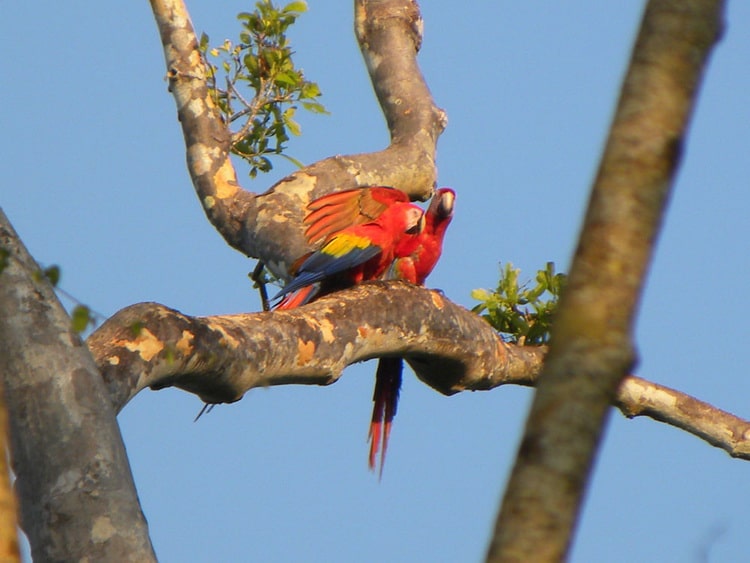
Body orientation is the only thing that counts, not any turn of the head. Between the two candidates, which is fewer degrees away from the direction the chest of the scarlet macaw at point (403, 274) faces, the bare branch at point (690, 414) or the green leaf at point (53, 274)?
the bare branch

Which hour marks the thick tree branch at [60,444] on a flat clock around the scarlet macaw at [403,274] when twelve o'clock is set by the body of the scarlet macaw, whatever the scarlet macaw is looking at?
The thick tree branch is roughly at 2 o'clock from the scarlet macaw.

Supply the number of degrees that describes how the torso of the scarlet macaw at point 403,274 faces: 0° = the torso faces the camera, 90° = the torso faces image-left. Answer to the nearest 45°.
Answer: approximately 315°

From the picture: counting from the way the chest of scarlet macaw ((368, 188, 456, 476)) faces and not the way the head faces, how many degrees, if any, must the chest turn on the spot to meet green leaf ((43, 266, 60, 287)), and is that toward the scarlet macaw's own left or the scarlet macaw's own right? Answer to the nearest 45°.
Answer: approximately 45° to the scarlet macaw's own right

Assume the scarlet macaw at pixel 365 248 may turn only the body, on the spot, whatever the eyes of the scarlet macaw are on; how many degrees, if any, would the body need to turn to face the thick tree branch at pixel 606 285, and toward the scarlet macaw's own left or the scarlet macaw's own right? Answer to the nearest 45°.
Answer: approximately 90° to the scarlet macaw's own right

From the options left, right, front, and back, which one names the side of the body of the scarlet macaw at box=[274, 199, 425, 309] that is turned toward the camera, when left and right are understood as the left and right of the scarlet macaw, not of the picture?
right

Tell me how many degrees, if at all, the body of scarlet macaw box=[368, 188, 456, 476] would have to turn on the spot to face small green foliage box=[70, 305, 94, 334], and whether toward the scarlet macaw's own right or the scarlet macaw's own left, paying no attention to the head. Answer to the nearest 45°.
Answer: approximately 45° to the scarlet macaw's own right

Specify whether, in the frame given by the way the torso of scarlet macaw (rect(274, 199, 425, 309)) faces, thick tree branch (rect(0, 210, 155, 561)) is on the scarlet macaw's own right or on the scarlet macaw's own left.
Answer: on the scarlet macaw's own right

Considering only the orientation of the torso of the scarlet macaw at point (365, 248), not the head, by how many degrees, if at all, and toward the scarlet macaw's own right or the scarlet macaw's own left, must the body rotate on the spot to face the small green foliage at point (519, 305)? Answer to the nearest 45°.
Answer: approximately 45° to the scarlet macaw's own right
